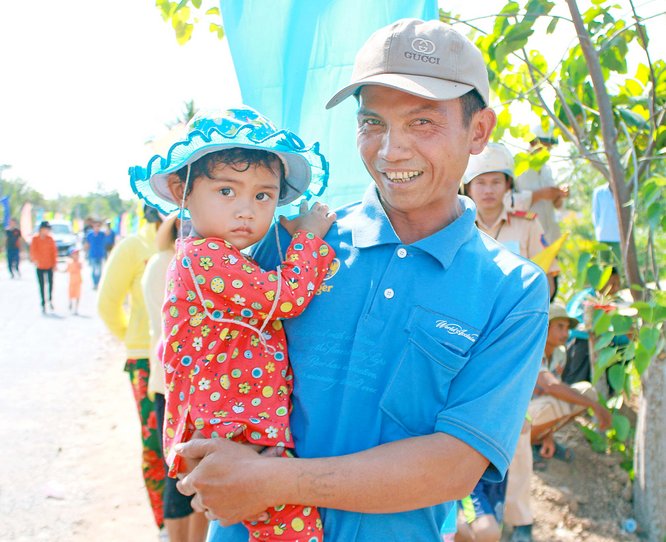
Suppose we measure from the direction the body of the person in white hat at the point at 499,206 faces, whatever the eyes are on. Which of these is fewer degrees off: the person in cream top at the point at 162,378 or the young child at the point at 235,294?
the young child

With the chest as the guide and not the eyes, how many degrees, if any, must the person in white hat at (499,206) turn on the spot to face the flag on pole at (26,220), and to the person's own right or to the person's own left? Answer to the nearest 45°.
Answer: approximately 135° to the person's own right

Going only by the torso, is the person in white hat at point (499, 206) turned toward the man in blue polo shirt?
yes

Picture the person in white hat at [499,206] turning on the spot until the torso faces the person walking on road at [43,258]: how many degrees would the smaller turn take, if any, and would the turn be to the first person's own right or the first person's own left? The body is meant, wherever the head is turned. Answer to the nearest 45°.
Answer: approximately 135° to the first person's own right

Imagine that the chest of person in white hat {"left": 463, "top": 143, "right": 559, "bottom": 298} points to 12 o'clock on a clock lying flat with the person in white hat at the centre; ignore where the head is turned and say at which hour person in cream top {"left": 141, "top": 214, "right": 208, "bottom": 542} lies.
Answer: The person in cream top is roughly at 2 o'clock from the person in white hat.

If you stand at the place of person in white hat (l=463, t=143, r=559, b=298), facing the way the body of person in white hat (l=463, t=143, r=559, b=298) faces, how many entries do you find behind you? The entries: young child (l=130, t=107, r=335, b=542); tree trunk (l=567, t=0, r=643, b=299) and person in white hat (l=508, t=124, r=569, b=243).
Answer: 1

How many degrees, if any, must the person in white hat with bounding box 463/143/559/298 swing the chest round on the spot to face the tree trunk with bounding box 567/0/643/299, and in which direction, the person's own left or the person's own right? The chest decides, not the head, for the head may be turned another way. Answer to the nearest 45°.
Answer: approximately 45° to the person's own left

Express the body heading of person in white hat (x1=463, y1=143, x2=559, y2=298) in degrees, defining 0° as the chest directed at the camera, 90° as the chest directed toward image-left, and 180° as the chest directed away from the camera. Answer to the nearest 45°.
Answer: approximately 0°
